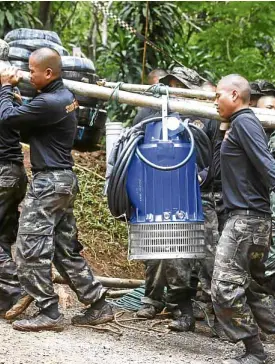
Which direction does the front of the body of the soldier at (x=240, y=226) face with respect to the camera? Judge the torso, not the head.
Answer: to the viewer's left

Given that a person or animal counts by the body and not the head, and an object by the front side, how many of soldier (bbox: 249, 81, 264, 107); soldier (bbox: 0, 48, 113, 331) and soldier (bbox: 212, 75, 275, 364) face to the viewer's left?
3

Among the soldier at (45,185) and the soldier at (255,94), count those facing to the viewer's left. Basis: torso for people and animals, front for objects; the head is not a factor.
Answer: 2

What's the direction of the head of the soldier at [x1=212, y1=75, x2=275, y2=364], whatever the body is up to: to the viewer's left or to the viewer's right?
to the viewer's left

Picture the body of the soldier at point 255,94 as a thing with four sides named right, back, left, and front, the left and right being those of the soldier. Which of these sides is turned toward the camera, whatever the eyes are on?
left

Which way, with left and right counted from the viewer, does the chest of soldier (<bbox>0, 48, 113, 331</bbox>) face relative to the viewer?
facing to the left of the viewer

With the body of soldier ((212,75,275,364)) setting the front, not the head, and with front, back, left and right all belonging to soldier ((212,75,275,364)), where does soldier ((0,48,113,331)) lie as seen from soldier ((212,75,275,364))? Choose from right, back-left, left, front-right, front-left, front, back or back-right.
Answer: front

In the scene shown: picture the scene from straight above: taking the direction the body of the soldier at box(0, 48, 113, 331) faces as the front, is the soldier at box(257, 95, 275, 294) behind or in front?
behind

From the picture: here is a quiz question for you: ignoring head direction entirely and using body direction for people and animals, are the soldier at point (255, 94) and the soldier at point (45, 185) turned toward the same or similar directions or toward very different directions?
same or similar directions
